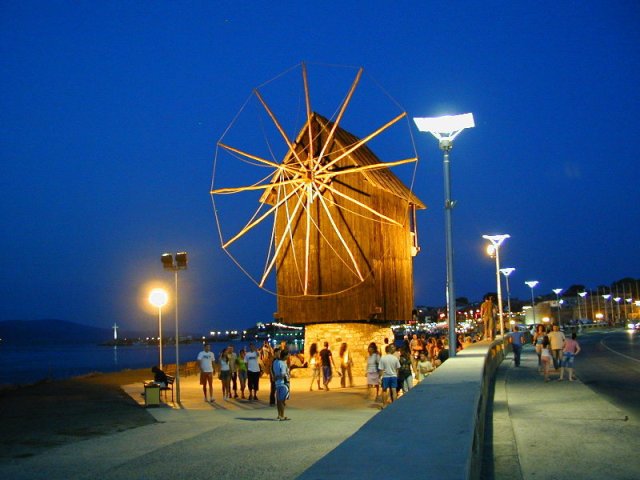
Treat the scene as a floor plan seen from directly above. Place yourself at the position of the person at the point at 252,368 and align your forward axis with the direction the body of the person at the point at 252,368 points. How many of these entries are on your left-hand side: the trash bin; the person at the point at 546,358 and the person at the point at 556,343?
2

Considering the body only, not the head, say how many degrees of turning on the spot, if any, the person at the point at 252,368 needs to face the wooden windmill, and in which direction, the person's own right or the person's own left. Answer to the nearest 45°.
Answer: approximately 180°

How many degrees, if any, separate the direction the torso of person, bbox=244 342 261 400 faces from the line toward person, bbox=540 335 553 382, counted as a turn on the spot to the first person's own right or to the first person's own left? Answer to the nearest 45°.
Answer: approximately 90° to the first person's own left

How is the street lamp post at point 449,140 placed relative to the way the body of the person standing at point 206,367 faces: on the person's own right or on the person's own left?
on the person's own left
